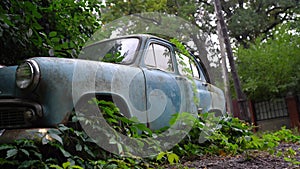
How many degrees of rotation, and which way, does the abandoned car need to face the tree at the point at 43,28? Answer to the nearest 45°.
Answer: approximately 90° to its right

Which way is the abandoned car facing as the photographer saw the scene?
facing the viewer and to the left of the viewer

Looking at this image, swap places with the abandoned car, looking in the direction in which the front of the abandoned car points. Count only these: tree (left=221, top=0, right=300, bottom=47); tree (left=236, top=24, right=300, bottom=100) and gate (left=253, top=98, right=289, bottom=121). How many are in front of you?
0

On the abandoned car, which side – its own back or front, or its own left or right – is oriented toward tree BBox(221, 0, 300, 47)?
back

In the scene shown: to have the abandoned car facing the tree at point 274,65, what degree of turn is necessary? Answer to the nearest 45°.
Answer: approximately 180°

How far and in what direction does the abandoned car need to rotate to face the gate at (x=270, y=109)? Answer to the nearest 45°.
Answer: approximately 180°
